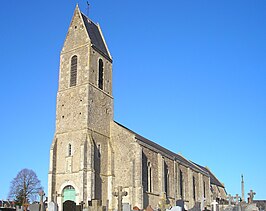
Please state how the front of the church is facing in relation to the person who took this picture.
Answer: facing the viewer and to the left of the viewer
